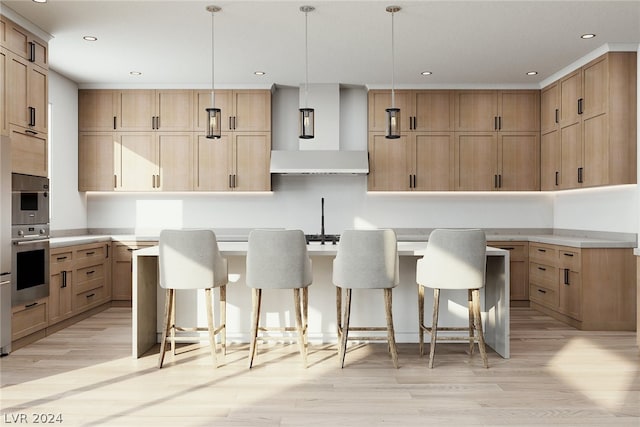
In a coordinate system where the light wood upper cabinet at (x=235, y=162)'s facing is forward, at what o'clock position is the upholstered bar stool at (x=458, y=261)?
The upholstered bar stool is roughly at 11 o'clock from the light wood upper cabinet.

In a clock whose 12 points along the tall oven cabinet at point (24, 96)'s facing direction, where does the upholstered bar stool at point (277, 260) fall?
The upholstered bar stool is roughly at 12 o'clock from the tall oven cabinet.

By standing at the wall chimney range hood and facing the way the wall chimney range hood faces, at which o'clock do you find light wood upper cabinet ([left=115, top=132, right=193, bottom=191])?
The light wood upper cabinet is roughly at 3 o'clock from the wall chimney range hood.

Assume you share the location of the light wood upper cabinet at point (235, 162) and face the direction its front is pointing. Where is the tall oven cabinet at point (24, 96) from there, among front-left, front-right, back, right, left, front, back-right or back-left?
front-right

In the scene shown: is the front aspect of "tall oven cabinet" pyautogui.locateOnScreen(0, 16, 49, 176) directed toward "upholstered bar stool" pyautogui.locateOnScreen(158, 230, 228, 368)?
yes

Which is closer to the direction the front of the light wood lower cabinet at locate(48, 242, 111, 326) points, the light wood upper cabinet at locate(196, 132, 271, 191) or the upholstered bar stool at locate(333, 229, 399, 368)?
the upholstered bar stool

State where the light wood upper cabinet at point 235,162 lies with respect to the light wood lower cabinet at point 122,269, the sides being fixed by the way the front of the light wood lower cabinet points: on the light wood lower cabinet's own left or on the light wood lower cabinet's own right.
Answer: on the light wood lower cabinet's own left

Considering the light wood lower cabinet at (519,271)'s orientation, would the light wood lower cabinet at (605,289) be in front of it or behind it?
in front

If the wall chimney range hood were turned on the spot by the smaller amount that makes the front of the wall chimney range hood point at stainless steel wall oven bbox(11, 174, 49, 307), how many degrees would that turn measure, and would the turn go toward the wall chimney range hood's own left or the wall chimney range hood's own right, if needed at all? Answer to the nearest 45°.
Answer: approximately 45° to the wall chimney range hood's own right

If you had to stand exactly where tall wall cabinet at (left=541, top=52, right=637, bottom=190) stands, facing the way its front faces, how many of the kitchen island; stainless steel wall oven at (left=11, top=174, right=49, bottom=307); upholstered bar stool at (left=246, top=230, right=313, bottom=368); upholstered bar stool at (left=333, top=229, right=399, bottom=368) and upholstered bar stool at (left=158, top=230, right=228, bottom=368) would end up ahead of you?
5

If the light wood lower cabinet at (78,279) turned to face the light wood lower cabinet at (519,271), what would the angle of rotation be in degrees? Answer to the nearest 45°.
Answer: approximately 45° to its left
